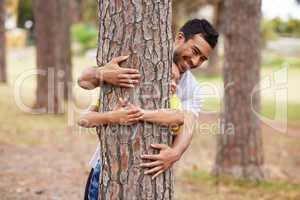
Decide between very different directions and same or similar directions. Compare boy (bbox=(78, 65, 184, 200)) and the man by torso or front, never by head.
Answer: same or similar directions

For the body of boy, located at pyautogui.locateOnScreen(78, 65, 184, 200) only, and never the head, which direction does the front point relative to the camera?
toward the camera

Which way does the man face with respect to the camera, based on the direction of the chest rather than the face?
toward the camera

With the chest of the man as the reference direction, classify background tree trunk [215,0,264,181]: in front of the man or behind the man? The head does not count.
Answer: behind

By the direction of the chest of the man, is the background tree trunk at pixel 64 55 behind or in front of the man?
behind

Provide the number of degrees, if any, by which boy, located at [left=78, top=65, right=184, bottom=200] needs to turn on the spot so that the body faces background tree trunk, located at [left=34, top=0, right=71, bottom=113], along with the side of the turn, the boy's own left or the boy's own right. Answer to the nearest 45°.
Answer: approximately 180°
